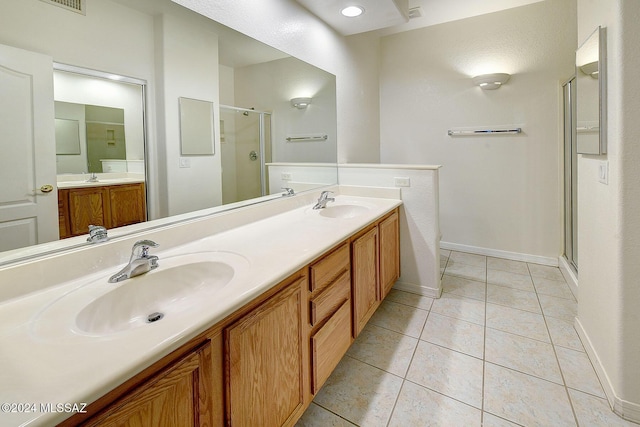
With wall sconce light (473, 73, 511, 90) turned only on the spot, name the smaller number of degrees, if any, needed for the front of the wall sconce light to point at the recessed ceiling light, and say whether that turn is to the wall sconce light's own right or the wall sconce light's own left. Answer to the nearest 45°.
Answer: approximately 45° to the wall sconce light's own right

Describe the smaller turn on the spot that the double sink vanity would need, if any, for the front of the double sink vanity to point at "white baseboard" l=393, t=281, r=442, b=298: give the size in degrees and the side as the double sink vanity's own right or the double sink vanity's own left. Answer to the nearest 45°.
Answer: approximately 90° to the double sink vanity's own left

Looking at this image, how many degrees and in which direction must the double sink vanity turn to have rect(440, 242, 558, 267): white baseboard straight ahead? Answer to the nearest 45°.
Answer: approximately 90° to its left

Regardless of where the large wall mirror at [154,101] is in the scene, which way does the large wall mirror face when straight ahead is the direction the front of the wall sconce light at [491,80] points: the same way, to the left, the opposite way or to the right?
to the left

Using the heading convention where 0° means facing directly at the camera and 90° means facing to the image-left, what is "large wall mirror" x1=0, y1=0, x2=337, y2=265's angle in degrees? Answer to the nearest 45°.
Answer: approximately 315°

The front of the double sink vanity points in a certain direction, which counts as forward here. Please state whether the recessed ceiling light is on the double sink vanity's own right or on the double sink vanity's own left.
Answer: on the double sink vanity's own left

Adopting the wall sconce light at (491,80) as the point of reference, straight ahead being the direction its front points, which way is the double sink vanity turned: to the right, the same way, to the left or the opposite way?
to the left
